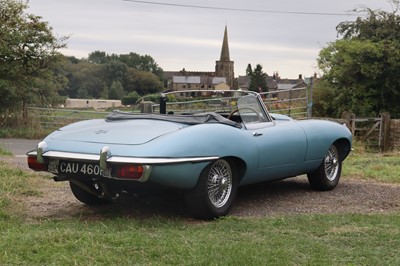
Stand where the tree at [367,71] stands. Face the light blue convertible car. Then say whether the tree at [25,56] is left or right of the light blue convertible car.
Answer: right

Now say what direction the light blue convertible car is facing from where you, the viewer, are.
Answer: facing away from the viewer and to the right of the viewer

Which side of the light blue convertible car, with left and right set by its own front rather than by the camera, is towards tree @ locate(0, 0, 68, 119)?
left

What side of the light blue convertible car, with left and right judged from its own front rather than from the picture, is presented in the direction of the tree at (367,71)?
front
